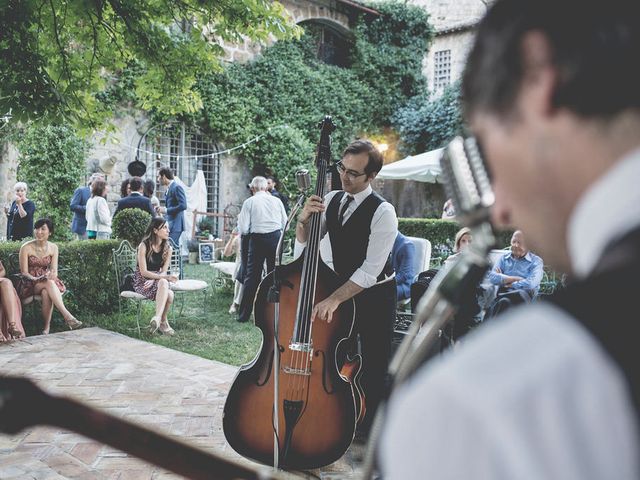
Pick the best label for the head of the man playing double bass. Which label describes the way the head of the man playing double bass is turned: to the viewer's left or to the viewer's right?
to the viewer's left

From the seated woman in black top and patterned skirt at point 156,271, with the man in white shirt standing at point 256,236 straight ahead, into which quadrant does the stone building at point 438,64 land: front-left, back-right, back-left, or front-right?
front-left

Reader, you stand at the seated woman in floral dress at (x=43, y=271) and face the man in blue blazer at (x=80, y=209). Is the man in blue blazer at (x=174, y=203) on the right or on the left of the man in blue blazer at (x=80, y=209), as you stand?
right

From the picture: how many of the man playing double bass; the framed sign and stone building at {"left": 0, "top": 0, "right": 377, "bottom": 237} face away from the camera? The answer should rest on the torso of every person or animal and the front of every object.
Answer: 0

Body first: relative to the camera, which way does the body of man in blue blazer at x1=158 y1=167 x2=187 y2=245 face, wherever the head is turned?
to the viewer's left

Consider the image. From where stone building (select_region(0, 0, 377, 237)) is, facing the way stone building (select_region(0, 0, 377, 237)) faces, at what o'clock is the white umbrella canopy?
The white umbrella canopy is roughly at 10 o'clock from the stone building.

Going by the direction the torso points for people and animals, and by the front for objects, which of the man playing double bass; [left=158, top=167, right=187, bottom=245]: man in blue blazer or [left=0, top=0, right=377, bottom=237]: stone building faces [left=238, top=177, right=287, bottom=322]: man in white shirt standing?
the stone building

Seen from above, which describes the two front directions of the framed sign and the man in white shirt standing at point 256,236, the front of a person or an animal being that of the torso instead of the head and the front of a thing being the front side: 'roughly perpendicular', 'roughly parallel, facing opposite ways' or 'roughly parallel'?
roughly parallel, facing opposite ways

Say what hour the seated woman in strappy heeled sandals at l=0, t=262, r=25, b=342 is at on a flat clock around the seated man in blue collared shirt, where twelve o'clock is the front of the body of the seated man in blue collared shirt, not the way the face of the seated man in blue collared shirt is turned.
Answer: The seated woman in strappy heeled sandals is roughly at 1 o'clock from the seated man in blue collared shirt.

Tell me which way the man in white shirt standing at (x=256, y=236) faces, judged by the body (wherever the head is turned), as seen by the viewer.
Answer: away from the camera

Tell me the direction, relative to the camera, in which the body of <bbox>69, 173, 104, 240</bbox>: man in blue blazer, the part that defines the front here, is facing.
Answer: to the viewer's right

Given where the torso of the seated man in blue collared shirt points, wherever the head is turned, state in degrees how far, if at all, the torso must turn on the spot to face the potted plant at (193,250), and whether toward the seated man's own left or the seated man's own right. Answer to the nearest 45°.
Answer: approximately 90° to the seated man's own right

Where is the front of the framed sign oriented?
toward the camera

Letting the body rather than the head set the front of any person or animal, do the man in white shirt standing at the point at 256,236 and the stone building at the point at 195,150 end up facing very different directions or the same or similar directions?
very different directions
